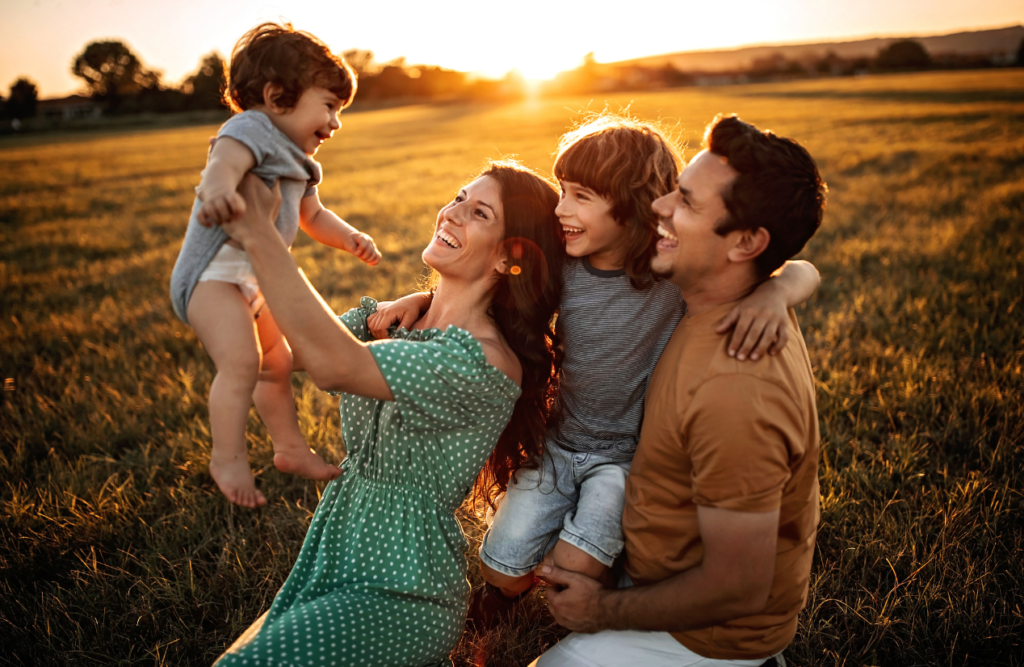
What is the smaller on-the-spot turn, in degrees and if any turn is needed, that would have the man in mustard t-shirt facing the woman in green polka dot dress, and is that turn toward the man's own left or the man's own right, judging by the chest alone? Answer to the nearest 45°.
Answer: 0° — they already face them

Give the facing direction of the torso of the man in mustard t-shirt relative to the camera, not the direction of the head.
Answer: to the viewer's left

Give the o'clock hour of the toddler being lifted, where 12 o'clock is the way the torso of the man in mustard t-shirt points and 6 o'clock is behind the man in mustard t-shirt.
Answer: The toddler being lifted is roughly at 12 o'clock from the man in mustard t-shirt.

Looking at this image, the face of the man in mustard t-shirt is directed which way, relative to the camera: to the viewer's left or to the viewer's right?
to the viewer's left
